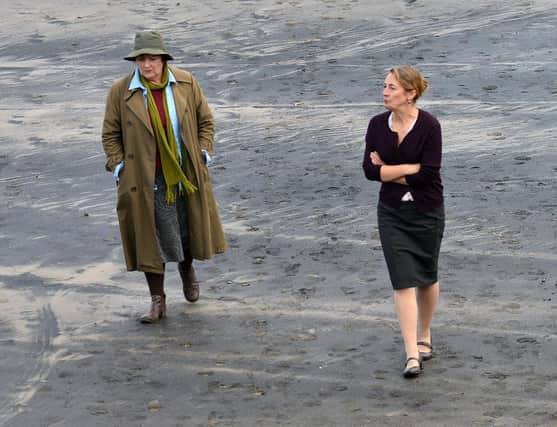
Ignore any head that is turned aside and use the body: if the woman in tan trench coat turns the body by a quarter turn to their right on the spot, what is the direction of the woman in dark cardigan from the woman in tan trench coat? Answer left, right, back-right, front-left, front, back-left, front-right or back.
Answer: back-left

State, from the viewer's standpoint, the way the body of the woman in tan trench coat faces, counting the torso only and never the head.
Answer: toward the camera
